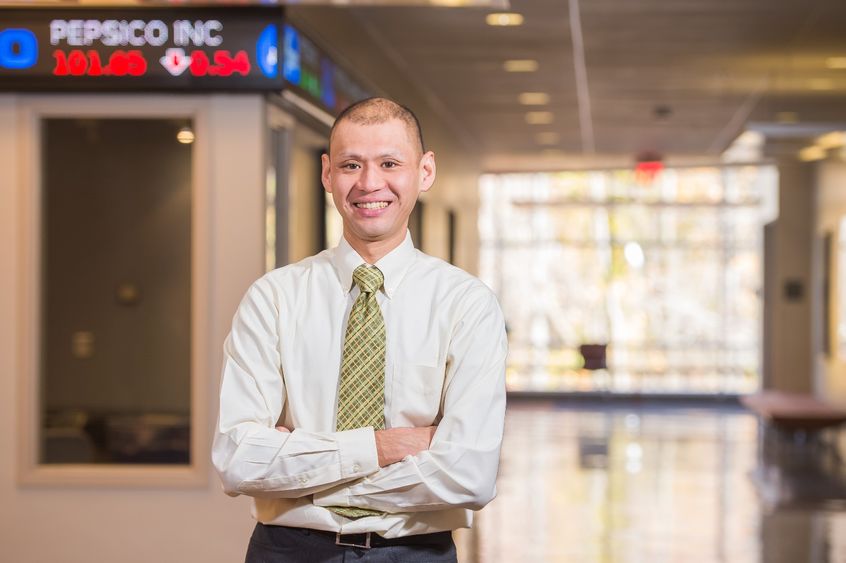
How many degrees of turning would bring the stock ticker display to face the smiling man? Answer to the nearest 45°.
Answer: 0° — it already faces them

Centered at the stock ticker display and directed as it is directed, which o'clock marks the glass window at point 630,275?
The glass window is roughly at 7 o'clock from the stock ticker display.

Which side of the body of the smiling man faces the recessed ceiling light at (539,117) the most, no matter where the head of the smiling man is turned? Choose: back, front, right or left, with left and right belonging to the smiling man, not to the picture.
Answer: back

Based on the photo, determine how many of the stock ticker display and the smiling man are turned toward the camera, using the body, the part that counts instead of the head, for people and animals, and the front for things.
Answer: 2

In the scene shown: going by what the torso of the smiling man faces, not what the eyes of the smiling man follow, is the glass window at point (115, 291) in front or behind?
behind
